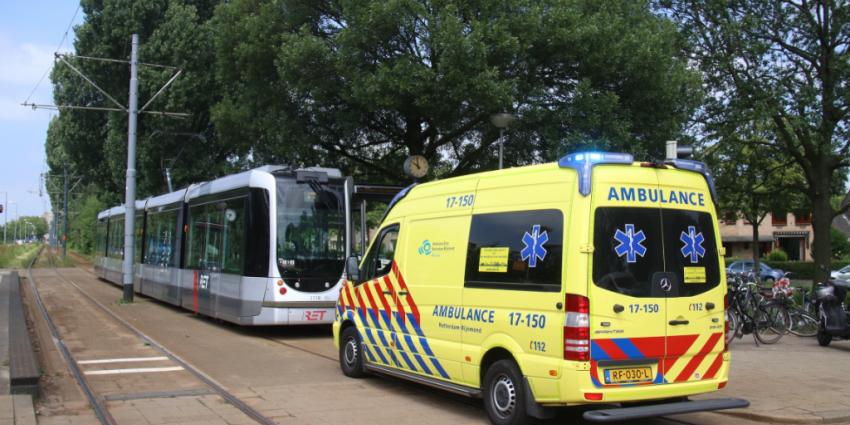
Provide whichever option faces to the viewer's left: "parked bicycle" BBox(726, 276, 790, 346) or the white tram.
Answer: the parked bicycle

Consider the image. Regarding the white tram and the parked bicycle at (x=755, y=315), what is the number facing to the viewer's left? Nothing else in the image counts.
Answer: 1

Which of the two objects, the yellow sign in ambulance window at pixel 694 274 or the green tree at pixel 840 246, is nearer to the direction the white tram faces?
the yellow sign in ambulance window

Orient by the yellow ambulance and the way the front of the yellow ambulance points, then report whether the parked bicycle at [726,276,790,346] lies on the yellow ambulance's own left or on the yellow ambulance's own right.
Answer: on the yellow ambulance's own right

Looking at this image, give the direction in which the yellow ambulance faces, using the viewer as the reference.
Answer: facing away from the viewer and to the left of the viewer

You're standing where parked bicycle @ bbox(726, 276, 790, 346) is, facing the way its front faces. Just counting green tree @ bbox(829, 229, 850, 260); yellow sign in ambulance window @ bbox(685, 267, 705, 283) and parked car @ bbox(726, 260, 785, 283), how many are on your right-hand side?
2

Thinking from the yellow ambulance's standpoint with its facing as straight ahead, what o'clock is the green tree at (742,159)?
The green tree is roughly at 2 o'clock from the yellow ambulance.

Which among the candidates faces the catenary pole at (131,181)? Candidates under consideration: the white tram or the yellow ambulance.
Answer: the yellow ambulance

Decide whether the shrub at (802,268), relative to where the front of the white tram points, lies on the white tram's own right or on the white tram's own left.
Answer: on the white tram's own left

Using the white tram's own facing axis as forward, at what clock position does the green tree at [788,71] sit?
The green tree is roughly at 10 o'clock from the white tram.

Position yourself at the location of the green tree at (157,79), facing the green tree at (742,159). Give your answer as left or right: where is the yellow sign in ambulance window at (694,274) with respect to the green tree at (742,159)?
right

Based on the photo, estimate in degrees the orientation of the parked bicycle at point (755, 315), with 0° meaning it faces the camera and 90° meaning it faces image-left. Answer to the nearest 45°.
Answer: approximately 90°

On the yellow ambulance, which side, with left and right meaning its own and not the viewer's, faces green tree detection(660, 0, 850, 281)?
right

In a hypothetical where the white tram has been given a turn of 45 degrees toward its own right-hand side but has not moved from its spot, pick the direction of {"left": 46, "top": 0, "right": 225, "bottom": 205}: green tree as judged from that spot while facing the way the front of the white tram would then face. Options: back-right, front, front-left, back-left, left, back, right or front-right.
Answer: back

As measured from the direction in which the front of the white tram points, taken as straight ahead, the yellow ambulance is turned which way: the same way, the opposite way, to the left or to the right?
the opposite way
